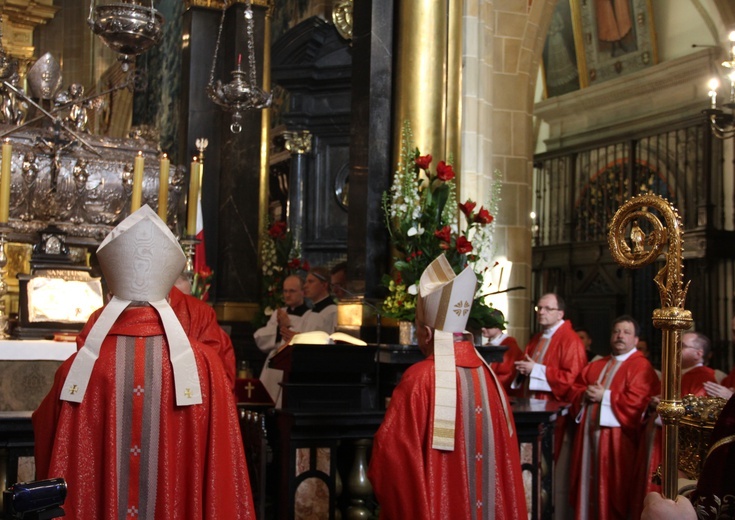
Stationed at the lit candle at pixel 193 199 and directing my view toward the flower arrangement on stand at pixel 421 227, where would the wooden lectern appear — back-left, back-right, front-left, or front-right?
front-right

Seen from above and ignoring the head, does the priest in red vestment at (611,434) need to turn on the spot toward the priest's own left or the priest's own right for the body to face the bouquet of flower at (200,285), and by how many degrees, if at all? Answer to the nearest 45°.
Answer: approximately 45° to the priest's own right

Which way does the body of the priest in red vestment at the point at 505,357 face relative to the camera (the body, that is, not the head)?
to the viewer's left

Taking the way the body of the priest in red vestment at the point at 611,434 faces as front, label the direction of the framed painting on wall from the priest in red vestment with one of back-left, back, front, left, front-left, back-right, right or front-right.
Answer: back-right

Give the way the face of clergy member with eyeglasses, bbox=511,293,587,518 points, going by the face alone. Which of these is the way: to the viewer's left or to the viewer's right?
to the viewer's left

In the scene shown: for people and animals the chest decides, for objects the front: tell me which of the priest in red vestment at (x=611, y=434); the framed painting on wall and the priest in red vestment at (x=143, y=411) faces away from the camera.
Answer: the priest in red vestment at (x=143, y=411)

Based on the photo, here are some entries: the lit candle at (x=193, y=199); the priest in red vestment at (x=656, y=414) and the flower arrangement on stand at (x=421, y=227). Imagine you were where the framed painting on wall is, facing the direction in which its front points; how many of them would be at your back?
0

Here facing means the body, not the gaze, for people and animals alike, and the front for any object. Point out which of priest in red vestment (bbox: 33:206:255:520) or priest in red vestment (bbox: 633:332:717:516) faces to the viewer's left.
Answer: priest in red vestment (bbox: 633:332:717:516)

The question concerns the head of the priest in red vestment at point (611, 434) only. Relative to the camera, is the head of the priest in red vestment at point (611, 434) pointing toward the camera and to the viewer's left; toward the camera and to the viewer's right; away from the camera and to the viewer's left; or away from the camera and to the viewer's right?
toward the camera and to the viewer's left

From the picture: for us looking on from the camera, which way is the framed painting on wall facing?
facing the viewer and to the left of the viewer

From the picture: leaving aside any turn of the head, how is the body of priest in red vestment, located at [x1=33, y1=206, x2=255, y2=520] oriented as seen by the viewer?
away from the camera

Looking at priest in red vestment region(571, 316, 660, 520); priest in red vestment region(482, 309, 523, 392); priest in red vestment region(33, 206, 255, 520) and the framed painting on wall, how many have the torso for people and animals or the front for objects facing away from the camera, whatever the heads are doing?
1
